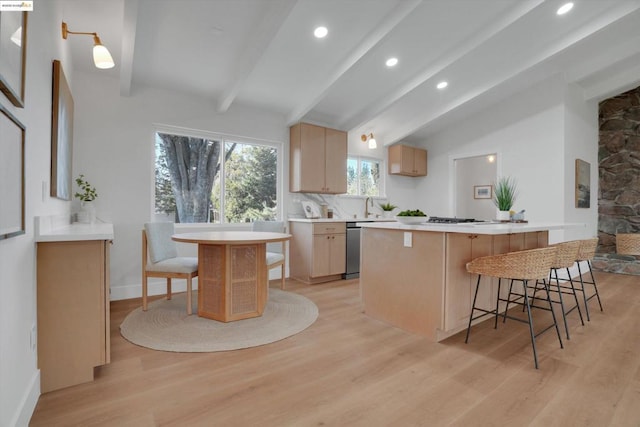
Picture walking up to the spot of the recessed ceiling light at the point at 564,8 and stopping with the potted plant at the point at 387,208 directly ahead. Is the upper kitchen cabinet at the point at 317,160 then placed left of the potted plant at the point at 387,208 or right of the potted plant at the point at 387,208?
left

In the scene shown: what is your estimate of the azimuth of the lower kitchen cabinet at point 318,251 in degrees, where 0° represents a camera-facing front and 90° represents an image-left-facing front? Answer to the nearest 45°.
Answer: approximately 315°

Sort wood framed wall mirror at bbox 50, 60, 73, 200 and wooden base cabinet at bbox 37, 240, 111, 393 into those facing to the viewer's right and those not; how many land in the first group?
2

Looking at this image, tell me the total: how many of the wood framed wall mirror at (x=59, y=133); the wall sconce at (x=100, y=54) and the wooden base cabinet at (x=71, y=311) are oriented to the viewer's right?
3

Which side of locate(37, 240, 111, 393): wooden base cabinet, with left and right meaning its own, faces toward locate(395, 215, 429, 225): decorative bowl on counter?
front

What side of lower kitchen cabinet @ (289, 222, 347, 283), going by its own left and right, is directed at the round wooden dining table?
right

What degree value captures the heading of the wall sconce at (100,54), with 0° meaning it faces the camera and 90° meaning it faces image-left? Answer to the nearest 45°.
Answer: approximately 270°

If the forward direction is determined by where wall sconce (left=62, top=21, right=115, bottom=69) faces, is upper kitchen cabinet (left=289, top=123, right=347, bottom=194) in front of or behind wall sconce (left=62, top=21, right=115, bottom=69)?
in front

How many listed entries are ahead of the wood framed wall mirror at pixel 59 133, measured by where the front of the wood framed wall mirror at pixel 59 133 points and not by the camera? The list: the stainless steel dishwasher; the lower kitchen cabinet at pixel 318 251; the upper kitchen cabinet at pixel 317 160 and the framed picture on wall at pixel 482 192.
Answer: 4

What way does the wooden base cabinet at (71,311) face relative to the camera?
to the viewer's right

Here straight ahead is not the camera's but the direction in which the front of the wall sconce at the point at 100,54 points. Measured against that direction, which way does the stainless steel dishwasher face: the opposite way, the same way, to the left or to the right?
to the right

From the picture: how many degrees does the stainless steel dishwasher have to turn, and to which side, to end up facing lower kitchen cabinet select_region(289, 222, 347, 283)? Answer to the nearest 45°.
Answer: approximately 90° to its right

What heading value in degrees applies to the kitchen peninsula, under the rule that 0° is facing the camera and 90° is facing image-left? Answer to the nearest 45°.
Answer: approximately 315°

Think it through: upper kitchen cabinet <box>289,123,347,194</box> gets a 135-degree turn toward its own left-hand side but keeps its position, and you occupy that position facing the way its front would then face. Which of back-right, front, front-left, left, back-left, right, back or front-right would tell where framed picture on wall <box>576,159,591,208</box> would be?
right

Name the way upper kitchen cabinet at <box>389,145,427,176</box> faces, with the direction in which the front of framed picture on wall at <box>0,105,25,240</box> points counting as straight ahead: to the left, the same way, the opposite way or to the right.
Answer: to the right
